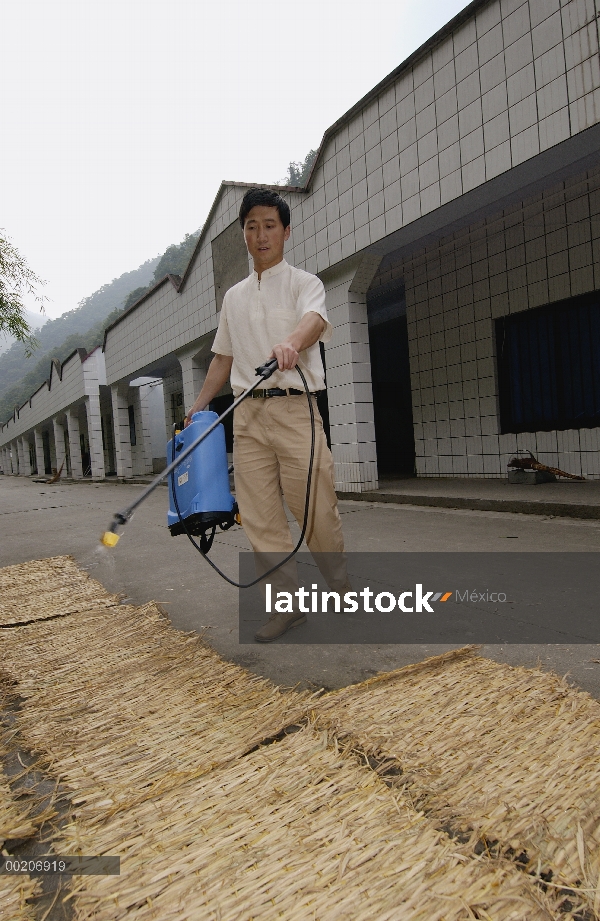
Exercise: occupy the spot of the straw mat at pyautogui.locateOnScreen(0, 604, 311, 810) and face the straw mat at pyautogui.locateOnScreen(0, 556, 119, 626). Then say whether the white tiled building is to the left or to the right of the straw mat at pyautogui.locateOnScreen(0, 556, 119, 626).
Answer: right

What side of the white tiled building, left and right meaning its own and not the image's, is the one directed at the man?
front

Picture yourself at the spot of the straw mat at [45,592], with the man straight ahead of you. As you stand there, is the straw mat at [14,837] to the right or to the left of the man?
right

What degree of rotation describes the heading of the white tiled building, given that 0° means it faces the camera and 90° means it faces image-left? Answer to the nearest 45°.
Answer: approximately 45°

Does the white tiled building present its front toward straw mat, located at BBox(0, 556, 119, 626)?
yes

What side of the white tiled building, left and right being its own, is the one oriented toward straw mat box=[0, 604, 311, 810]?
front

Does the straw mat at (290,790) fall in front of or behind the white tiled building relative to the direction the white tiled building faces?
in front

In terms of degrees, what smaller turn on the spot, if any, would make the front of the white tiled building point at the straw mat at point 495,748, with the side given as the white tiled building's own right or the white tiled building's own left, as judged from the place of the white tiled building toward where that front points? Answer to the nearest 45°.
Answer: approximately 45° to the white tiled building's own left
